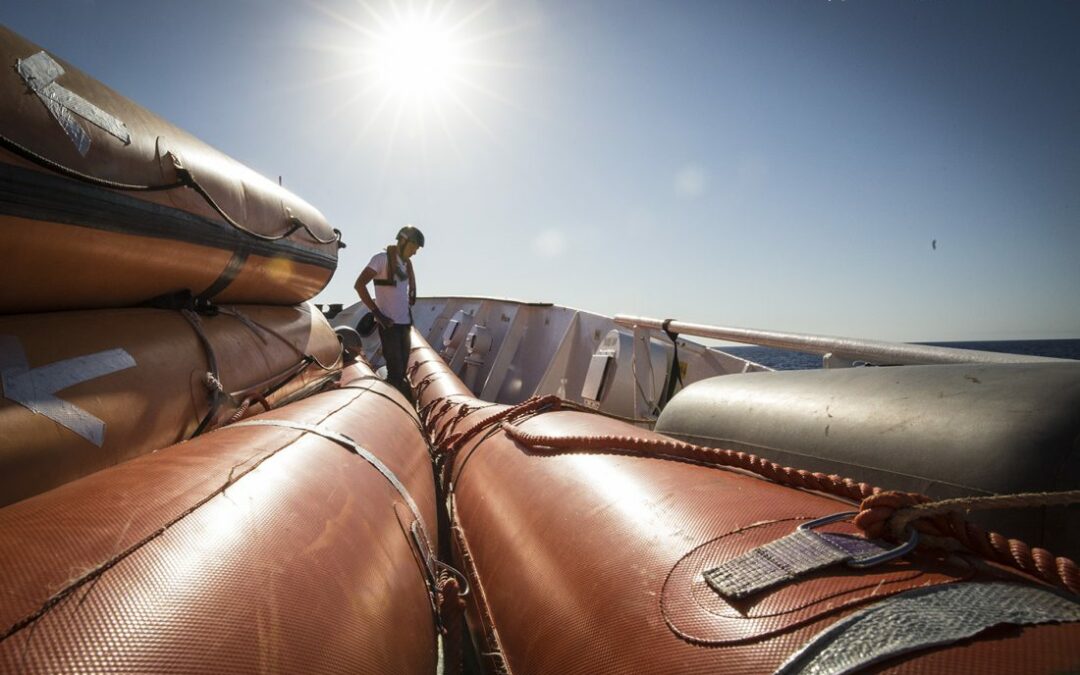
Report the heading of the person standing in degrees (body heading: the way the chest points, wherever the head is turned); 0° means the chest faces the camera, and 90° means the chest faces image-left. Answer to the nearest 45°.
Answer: approximately 315°

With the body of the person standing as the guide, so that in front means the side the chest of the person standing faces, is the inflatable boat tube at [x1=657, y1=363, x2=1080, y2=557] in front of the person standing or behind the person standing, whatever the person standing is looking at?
in front

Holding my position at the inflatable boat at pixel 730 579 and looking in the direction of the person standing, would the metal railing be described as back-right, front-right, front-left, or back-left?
front-right

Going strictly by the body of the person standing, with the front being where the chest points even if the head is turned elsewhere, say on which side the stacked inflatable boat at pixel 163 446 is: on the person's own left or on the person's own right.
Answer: on the person's own right

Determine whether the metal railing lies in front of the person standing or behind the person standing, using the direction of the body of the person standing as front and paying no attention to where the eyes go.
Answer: in front
